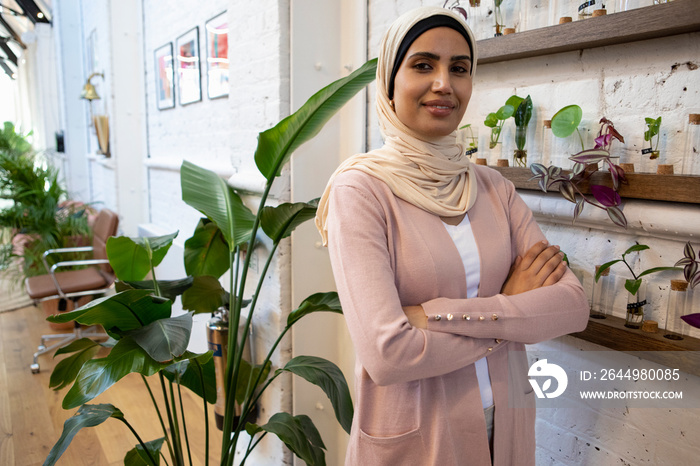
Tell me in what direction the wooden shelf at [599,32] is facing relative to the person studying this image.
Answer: facing the viewer and to the left of the viewer

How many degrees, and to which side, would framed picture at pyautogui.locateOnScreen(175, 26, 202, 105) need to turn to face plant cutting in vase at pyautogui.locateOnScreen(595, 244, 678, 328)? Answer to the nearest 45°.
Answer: approximately 45° to its left

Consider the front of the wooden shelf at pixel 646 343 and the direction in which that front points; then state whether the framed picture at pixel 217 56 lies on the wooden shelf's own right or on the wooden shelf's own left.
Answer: on the wooden shelf's own right

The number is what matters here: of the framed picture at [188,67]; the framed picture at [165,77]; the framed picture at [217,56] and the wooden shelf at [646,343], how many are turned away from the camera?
0

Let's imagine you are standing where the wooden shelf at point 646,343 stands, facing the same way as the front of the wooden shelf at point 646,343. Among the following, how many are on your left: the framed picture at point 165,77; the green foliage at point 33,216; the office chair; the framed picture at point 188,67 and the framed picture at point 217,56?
0

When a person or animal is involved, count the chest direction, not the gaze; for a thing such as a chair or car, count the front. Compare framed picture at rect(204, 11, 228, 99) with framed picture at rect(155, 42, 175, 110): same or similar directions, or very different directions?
same or similar directions

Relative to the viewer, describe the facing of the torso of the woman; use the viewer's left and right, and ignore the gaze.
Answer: facing the viewer and to the right of the viewer

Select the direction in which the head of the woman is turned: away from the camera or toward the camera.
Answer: toward the camera

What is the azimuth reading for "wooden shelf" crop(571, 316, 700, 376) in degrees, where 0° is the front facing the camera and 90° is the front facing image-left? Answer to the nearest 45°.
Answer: approximately 45°
